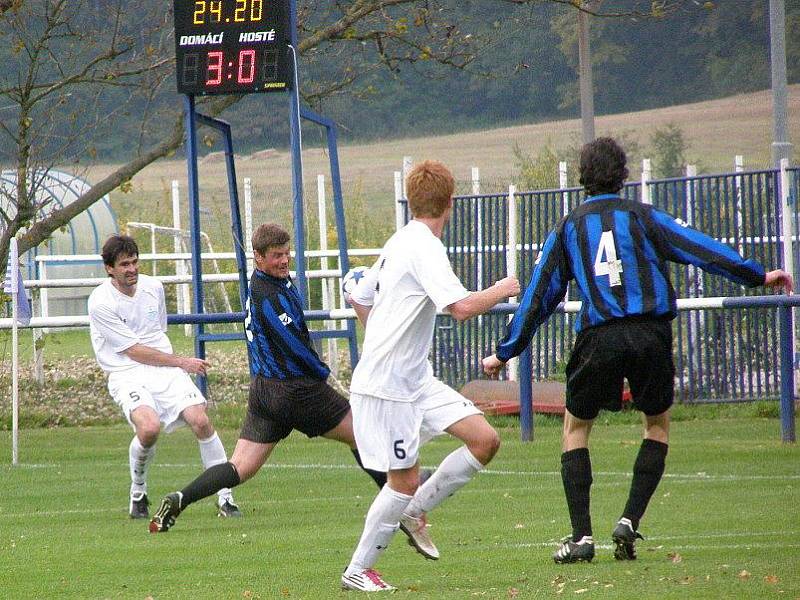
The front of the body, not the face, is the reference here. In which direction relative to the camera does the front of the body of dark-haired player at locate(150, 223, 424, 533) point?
to the viewer's right

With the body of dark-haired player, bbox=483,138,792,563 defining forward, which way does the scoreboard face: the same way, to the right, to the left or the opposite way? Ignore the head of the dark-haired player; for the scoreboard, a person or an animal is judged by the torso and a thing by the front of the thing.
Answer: the opposite way

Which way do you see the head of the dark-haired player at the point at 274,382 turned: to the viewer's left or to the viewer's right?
to the viewer's right

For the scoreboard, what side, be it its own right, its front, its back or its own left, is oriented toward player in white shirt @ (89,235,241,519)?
front

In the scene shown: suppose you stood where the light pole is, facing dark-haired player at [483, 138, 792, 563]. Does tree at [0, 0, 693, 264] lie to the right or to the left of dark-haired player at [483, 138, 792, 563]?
right

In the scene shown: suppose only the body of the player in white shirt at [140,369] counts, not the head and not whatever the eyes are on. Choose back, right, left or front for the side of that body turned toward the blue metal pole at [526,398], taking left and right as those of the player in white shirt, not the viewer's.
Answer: left

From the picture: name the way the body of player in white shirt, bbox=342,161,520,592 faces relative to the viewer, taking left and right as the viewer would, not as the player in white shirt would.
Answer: facing away from the viewer and to the right of the viewer

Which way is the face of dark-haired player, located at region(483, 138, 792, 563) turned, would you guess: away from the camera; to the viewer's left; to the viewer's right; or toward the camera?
away from the camera

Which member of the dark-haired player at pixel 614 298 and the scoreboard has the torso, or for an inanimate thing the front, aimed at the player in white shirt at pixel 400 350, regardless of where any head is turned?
the scoreboard

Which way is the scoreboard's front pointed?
toward the camera

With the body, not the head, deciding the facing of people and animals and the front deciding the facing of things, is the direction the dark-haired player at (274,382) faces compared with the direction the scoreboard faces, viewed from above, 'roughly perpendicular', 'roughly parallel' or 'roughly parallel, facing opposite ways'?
roughly perpendicular

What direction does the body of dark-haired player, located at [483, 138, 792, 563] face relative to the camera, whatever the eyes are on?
away from the camera
